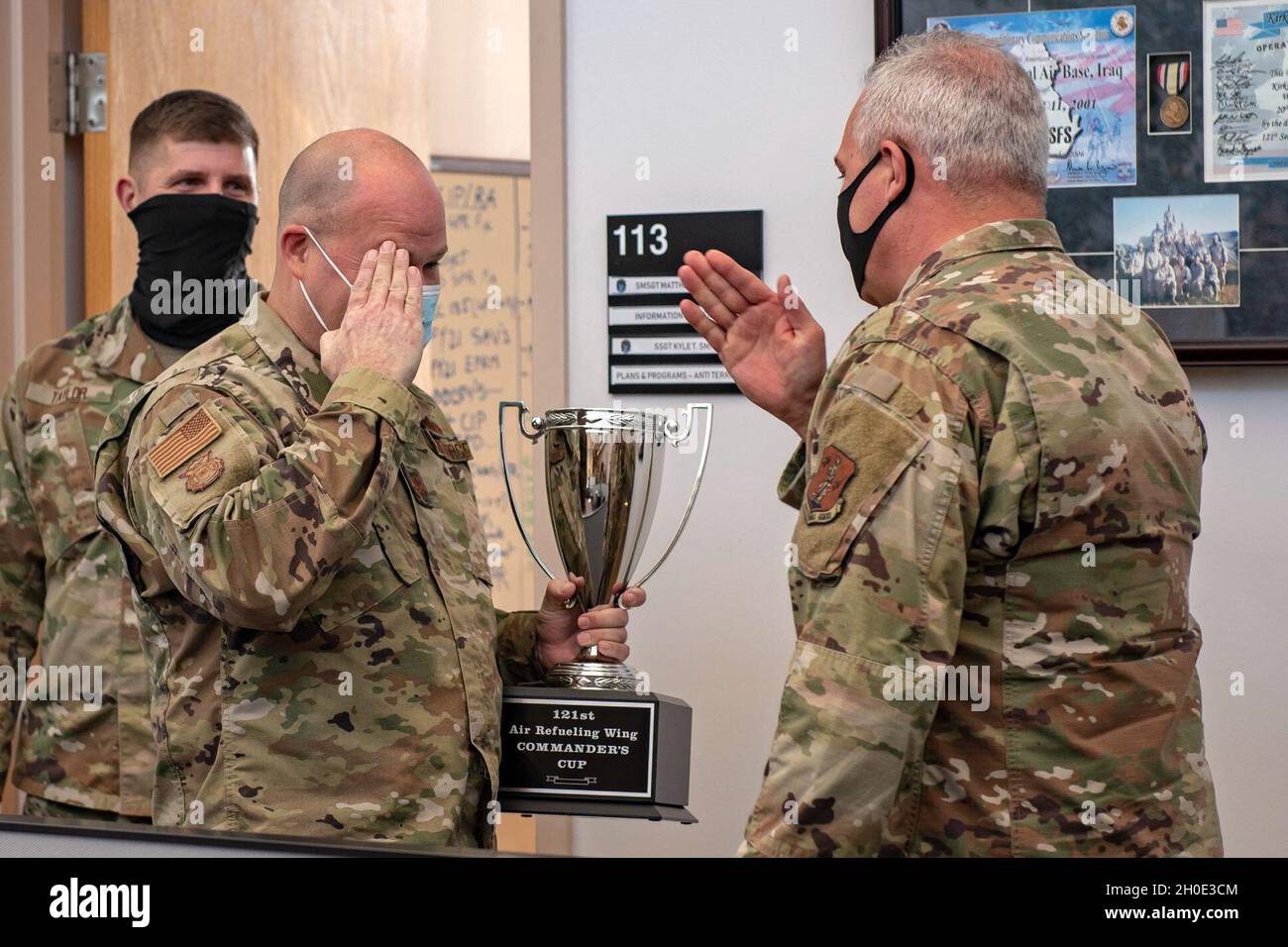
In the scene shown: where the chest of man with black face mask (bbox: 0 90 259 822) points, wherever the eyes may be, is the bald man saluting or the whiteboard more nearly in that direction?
the bald man saluting

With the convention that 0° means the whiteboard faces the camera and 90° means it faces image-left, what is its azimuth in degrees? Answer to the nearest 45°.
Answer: approximately 0°

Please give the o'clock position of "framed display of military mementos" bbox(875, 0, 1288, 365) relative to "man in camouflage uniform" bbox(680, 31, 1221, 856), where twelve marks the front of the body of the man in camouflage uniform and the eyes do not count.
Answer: The framed display of military mementos is roughly at 2 o'clock from the man in camouflage uniform.

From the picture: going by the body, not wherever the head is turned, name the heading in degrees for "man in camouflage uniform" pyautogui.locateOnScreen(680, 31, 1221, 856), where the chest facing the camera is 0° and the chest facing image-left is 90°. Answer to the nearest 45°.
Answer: approximately 135°

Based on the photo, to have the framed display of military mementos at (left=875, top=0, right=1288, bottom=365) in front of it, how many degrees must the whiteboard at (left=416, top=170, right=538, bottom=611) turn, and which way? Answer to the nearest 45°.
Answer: approximately 45° to its left

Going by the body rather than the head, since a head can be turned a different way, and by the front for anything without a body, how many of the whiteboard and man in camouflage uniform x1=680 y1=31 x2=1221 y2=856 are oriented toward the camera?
1

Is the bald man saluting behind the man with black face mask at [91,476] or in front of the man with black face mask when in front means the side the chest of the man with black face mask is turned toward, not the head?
in front

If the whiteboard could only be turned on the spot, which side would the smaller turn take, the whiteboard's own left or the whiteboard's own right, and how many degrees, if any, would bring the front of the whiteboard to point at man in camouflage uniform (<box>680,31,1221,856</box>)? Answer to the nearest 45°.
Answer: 0° — it already faces them
